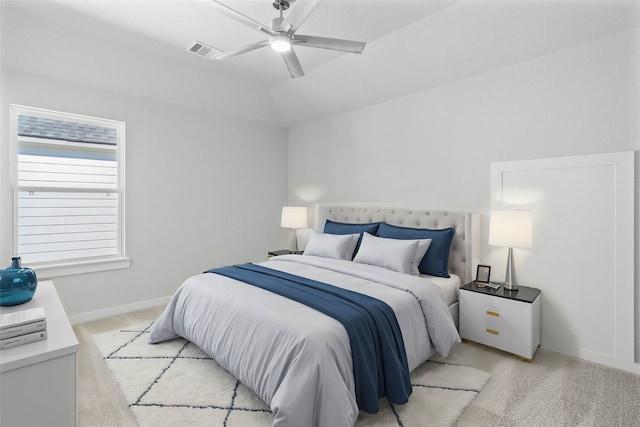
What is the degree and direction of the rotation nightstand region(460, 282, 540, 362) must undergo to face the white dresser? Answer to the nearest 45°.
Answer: approximately 45° to its right

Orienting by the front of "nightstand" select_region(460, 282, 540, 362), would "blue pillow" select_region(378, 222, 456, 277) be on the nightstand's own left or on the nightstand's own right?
on the nightstand's own right

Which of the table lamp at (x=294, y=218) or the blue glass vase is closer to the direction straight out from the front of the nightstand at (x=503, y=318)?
the blue glass vase

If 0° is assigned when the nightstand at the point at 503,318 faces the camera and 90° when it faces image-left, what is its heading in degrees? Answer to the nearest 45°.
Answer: approximately 0°

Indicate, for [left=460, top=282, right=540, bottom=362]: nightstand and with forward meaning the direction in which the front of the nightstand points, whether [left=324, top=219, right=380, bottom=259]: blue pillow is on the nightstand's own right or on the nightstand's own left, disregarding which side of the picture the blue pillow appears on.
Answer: on the nightstand's own right

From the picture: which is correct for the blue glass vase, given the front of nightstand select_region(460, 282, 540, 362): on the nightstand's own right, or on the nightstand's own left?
on the nightstand's own right

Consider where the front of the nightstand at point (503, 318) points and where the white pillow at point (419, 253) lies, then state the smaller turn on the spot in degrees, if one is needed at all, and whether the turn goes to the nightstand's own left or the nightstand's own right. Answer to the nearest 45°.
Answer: approximately 90° to the nightstand's own right

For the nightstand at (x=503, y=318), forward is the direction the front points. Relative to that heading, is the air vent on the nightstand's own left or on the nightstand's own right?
on the nightstand's own right

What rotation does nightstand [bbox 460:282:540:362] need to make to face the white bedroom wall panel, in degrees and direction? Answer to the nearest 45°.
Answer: approximately 90° to its left

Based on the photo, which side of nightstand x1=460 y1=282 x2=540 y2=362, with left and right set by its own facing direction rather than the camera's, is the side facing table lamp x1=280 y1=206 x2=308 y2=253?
right

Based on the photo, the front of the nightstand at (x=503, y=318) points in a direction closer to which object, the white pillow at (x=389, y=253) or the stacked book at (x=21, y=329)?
the stacked book

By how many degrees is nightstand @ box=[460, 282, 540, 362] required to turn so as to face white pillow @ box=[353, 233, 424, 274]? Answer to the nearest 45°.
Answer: approximately 90° to its right
